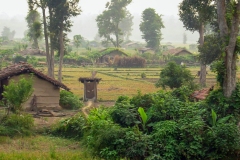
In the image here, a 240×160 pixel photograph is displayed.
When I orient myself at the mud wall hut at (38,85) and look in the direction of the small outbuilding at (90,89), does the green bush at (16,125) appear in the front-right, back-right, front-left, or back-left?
back-right

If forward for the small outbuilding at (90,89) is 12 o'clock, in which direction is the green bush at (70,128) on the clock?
The green bush is roughly at 12 o'clock from the small outbuilding.

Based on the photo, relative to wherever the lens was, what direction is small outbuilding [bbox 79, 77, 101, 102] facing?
facing the viewer

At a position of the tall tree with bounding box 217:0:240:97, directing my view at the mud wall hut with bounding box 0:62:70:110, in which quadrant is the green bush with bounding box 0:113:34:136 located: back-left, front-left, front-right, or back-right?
front-left

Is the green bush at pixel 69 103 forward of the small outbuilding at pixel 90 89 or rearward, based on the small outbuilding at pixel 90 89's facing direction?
forward

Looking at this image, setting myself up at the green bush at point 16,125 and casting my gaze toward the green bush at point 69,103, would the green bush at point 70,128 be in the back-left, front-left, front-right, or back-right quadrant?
front-right

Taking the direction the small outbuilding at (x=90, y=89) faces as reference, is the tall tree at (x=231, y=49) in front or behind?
in front

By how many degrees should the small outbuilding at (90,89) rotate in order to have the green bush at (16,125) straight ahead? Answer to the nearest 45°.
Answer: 0° — it already faces it

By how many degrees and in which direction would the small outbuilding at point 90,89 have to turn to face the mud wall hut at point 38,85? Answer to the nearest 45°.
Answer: approximately 45° to its right
